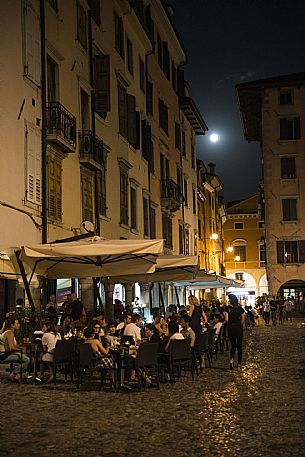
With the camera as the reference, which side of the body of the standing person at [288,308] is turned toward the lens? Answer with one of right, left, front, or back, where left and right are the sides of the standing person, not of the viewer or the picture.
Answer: back

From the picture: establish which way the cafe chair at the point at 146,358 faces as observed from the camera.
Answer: facing away from the viewer and to the left of the viewer

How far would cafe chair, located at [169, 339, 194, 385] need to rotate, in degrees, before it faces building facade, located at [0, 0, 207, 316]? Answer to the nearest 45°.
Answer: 0° — it already faces it

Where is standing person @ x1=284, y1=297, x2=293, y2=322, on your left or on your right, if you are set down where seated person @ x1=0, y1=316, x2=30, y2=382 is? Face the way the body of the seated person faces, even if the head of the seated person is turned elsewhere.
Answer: on your left

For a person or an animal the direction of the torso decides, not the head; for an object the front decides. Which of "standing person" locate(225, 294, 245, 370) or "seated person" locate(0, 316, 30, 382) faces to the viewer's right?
the seated person

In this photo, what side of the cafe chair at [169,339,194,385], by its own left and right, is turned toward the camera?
back

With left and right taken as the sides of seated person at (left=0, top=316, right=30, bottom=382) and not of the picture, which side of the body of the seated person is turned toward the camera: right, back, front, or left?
right
